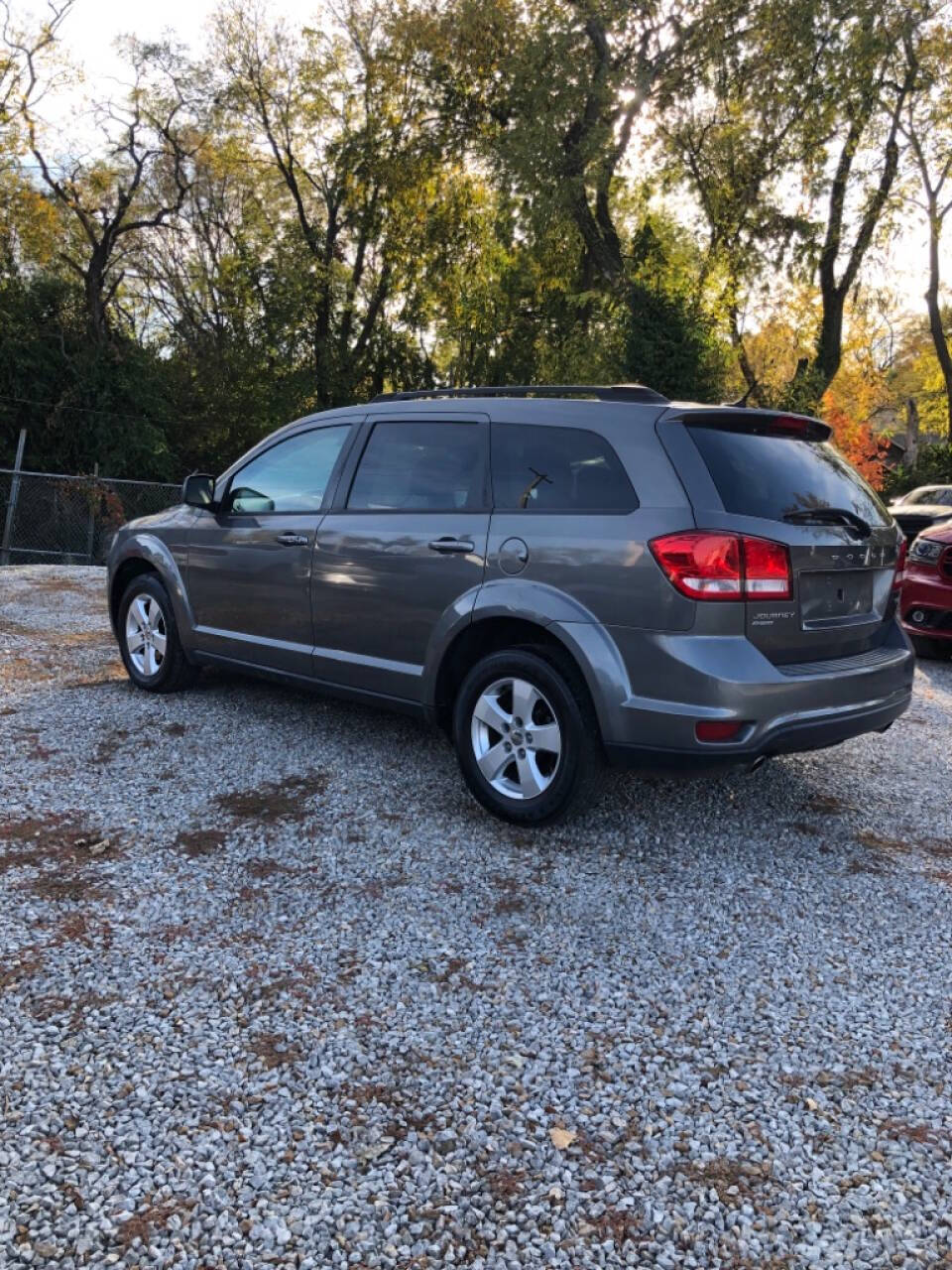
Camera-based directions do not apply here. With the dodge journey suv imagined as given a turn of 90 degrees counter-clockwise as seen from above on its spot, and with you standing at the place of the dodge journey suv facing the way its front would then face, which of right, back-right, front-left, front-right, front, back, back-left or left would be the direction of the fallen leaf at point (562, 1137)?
front-left

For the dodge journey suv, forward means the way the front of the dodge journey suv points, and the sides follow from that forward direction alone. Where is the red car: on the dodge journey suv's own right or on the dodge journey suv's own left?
on the dodge journey suv's own right

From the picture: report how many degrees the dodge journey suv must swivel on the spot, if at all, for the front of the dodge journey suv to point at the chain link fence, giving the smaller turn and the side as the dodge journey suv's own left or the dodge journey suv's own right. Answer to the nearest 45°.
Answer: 0° — it already faces it

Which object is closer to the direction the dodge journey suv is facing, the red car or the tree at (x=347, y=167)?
the tree

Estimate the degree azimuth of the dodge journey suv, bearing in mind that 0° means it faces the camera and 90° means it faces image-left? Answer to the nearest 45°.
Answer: approximately 135°

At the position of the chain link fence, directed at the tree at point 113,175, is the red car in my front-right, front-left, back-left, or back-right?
back-right

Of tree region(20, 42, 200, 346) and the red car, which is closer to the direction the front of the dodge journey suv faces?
the tree
